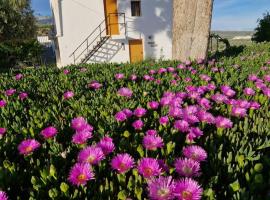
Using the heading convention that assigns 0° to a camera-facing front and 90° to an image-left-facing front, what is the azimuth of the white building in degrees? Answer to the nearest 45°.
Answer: approximately 0°

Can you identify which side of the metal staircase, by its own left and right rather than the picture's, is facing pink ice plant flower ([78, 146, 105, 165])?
left

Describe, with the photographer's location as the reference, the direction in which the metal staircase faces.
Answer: facing to the left of the viewer

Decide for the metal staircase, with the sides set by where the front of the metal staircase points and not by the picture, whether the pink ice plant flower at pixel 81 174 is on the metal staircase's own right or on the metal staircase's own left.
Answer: on the metal staircase's own left

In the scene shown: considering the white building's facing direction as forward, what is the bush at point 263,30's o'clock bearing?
The bush is roughly at 9 o'clock from the white building.

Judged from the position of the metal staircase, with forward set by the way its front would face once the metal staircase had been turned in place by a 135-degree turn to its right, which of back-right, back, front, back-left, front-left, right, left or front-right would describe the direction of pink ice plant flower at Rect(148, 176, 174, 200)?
back-right

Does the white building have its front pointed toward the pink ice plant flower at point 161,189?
yes

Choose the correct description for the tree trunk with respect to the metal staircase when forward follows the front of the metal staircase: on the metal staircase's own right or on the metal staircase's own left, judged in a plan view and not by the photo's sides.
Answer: on the metal staircase's own left

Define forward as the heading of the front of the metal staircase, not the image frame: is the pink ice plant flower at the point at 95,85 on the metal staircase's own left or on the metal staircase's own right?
on the metal staircase's own left

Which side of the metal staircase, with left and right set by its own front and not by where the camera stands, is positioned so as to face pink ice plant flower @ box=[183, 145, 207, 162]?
left

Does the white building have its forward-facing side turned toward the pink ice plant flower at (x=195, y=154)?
yes

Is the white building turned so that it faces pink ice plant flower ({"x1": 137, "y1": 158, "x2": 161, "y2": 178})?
yes
